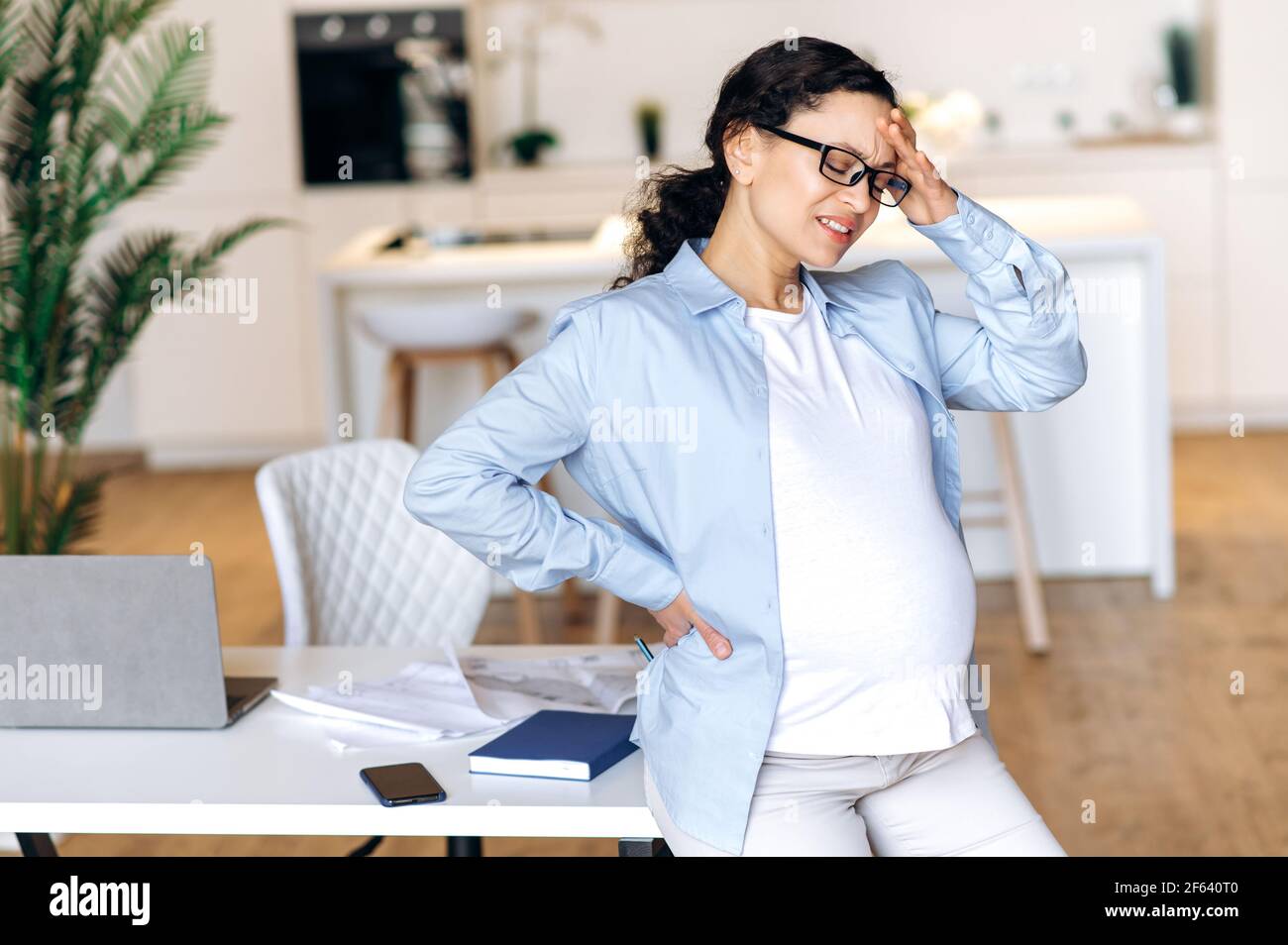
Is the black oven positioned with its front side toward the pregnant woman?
yes

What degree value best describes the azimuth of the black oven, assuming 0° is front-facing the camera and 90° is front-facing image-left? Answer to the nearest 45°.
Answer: approximately 0°

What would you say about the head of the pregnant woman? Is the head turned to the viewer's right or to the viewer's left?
to the viewer's right

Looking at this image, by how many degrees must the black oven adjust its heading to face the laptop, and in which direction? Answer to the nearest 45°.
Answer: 0° — it already faces it
